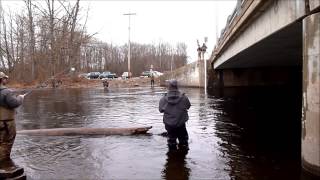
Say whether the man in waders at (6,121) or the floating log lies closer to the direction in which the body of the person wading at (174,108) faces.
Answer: the floating log

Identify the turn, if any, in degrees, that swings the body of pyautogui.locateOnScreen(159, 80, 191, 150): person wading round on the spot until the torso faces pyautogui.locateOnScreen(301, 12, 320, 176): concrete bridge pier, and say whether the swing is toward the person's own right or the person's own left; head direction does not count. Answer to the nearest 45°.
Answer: approximately 135° to the person's own right

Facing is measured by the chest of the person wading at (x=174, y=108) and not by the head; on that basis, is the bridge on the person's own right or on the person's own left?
on the person's own right

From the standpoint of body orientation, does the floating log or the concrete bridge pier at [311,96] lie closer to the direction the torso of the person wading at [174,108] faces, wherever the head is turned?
the floating log

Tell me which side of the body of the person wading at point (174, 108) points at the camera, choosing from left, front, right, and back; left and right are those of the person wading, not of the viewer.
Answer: back

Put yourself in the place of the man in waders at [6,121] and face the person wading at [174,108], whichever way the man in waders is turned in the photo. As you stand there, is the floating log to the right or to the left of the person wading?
left

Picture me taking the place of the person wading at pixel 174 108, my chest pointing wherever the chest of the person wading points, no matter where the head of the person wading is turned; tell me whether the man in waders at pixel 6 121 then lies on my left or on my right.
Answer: on my left

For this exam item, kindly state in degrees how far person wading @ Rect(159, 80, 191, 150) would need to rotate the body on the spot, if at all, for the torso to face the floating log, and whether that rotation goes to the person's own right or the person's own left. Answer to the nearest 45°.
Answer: approximately 45° to the person's own left
